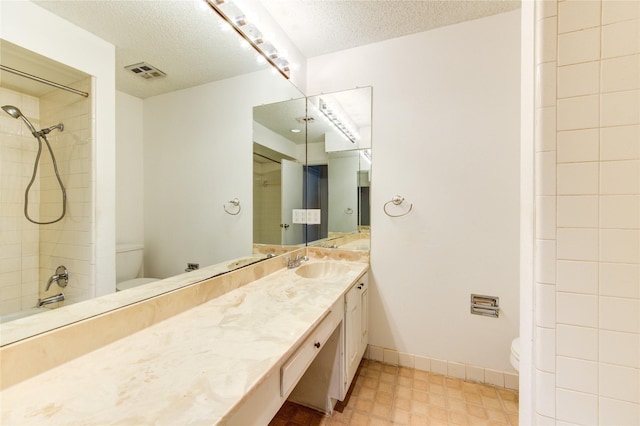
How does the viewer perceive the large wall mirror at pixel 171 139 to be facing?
facing the viewer and to the right of the viewer

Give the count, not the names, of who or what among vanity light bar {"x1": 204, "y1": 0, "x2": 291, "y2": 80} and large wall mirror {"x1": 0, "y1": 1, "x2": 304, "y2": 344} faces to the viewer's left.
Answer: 0

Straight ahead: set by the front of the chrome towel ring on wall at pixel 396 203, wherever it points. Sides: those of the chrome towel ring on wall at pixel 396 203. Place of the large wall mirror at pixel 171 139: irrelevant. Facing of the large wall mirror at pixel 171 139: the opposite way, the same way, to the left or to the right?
to the left

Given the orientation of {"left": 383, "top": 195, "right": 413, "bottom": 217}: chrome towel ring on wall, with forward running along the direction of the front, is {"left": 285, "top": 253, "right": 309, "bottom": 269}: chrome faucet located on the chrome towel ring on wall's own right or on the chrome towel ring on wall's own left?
on the chrome towel ring on wall's own right

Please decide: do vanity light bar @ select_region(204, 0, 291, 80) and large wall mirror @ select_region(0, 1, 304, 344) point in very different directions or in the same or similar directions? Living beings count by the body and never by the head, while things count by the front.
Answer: same or similar directions

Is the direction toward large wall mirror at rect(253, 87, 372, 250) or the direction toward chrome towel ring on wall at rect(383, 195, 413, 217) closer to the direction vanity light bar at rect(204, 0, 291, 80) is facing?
the chrome towel ring on wall

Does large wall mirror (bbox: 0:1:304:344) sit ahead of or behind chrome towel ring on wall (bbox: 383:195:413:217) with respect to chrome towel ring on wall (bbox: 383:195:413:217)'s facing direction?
ahead

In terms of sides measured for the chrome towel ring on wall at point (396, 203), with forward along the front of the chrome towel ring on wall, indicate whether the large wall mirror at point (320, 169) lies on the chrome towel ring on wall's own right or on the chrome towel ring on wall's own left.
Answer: on the chrome towel ring on wall's own right

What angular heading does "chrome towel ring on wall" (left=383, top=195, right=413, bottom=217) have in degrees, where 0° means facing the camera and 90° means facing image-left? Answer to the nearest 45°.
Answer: approximately 0°

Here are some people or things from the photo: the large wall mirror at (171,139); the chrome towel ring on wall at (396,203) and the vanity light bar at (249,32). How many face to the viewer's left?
0

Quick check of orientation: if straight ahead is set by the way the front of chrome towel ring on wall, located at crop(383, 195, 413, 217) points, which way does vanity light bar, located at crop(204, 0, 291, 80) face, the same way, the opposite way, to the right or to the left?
to the left
